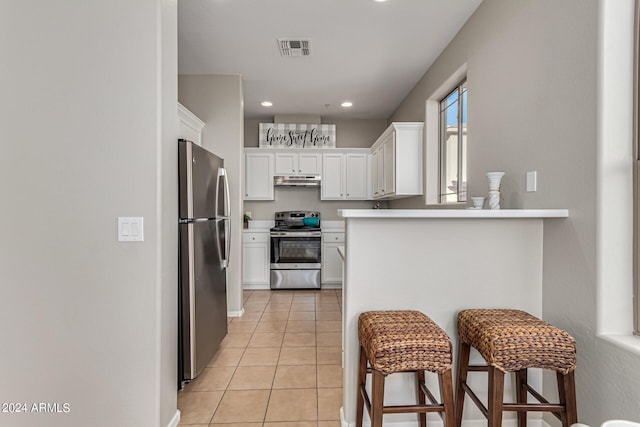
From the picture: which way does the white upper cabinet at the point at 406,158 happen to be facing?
to the viewer's left

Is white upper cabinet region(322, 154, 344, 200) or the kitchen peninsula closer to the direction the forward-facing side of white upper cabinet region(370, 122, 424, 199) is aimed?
the white upper cabinet

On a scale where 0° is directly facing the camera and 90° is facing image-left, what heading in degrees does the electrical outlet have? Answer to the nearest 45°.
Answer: approximately 45°

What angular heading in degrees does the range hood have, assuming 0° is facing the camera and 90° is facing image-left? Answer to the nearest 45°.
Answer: approximately 0°

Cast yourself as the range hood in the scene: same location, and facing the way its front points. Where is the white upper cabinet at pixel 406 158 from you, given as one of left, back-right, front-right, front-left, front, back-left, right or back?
front-left

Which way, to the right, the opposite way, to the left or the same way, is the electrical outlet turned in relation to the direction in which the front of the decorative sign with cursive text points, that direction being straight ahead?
to the right

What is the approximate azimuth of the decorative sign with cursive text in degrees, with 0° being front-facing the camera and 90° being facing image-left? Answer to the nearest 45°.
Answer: approximately 0°

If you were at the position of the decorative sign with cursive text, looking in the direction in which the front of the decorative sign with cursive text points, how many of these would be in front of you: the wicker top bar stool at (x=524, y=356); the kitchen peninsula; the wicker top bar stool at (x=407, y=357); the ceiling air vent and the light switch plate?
5

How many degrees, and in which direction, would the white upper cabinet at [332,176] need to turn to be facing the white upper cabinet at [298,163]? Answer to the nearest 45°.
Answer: approximately 90° to its right
